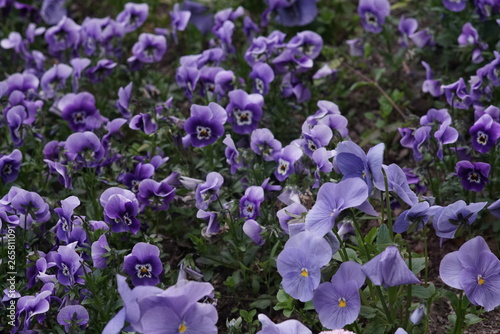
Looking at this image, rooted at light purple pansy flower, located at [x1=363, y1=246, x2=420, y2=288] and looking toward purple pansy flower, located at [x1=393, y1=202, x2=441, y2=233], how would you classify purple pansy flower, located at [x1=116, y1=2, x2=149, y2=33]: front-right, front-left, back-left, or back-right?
front-left

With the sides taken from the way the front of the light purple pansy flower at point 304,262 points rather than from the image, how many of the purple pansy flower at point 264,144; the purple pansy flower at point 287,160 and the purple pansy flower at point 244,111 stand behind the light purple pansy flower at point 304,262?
3

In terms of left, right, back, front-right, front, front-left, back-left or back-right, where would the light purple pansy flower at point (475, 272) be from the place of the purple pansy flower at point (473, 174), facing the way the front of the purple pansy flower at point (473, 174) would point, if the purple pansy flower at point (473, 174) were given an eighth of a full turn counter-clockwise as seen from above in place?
front-right

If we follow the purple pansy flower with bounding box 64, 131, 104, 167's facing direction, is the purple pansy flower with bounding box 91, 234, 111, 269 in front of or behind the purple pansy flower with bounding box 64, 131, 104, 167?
in front

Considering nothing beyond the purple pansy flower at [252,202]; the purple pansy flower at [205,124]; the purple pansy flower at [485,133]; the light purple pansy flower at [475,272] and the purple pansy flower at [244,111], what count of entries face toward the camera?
5

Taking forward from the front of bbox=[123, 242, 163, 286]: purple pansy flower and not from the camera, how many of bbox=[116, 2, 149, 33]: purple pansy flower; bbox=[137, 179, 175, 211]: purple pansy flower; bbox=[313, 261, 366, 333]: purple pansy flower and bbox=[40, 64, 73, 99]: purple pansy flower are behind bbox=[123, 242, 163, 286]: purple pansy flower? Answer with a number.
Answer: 3

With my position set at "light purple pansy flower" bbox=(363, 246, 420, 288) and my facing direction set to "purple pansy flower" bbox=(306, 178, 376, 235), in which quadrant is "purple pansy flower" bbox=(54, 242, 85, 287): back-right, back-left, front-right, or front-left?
front-left

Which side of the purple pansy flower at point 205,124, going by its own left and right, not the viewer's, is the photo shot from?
front

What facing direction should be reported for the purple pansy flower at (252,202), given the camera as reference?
facing the viewer

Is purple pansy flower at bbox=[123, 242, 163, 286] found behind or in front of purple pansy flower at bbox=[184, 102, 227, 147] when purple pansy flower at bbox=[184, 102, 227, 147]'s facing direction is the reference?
in front

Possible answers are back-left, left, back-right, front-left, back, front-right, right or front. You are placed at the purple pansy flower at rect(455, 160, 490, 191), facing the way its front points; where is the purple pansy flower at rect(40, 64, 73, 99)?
right

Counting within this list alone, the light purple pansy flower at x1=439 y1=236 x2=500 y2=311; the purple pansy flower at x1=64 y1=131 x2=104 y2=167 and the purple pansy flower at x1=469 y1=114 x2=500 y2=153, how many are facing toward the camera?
3

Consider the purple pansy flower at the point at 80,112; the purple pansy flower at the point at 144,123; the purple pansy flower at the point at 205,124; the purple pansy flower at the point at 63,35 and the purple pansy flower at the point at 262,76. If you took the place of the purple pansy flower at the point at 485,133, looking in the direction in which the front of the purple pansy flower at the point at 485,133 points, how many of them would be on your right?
5

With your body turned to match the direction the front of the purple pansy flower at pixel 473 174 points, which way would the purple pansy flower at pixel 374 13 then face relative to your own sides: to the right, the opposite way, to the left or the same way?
the same way

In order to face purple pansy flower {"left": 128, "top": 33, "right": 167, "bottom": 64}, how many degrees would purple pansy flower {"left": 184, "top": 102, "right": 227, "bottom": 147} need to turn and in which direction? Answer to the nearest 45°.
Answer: approximately 180°

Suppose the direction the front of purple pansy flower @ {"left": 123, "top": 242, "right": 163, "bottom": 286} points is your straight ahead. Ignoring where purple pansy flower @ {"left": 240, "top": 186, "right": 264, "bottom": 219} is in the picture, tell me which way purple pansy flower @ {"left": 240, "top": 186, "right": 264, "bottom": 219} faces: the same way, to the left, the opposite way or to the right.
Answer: the same way

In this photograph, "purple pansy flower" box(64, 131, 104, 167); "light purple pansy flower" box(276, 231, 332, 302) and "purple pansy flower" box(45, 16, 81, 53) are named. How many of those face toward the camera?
3

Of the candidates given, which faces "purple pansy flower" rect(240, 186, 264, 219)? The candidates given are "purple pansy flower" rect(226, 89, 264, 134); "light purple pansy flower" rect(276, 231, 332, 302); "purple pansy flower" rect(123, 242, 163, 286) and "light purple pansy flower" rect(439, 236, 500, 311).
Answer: "purple pansy flower" rect(226, 89, 264, 134)

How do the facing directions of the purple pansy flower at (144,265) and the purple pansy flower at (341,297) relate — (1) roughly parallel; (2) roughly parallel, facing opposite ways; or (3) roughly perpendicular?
roughly parallel

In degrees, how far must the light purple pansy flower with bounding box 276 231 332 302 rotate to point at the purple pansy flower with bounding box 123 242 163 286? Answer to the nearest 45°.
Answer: approximately 90° to its right

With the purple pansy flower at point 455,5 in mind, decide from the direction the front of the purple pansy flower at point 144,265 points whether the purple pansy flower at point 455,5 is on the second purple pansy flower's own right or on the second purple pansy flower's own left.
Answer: on the second purple pansy flower's own left

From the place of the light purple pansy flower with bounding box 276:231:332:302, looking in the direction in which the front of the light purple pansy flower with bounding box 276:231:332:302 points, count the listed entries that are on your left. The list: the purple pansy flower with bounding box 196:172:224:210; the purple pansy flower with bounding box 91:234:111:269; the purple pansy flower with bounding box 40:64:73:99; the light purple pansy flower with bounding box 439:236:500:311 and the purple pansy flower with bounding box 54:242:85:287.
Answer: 1

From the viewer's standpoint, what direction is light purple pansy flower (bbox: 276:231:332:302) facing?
toward the camera
